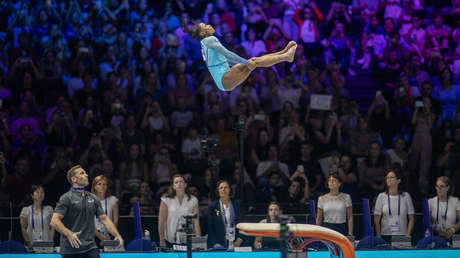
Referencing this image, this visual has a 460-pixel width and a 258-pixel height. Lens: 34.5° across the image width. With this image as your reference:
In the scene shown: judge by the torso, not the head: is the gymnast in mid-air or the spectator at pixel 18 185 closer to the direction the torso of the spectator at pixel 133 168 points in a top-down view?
the gymnast in mid-air

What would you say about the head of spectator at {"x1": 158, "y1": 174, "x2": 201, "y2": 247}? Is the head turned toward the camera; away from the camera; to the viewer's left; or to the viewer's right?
toward the camera

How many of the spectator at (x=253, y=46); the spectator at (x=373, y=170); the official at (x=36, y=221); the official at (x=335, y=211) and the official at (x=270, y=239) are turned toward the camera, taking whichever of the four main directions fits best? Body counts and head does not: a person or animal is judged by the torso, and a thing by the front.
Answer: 5

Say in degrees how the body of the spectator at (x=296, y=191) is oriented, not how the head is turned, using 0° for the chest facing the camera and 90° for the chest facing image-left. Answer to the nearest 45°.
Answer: approximately 45°

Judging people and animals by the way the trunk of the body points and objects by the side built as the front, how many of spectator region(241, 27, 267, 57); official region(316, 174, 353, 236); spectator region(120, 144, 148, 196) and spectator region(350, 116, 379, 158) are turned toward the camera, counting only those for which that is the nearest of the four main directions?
4

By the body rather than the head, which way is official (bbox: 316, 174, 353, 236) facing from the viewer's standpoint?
toward the camera

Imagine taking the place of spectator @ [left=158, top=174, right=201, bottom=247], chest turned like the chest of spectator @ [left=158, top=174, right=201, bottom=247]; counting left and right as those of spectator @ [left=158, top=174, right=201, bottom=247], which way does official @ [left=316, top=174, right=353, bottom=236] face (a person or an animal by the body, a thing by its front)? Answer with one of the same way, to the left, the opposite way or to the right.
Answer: the same way

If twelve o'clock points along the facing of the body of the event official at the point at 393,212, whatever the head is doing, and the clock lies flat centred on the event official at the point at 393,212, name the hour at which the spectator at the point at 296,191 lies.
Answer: the spectator at the point at 296,191 is roughly at 4 o'clock from the event official at the point at 393,212.

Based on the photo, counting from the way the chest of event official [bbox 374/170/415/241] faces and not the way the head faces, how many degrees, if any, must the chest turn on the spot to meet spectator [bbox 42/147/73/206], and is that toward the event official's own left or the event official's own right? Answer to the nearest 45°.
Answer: approximately 90° to the event official's own right

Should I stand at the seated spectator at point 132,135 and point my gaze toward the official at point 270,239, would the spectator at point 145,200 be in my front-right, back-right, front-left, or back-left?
front-right

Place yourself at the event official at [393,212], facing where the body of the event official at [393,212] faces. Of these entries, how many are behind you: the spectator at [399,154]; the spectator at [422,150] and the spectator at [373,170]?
3

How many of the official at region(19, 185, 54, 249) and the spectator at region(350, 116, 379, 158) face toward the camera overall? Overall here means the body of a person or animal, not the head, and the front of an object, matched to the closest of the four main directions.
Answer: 2

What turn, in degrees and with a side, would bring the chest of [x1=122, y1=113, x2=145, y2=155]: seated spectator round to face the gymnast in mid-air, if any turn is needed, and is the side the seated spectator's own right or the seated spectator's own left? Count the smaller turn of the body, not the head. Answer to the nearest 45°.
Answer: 0° — they already face them

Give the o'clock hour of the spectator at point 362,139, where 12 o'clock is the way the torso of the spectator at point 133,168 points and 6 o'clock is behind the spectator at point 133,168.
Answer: the spectator at point 362,139 is roughly at 9 o'clock from the spectator at point 133,168.

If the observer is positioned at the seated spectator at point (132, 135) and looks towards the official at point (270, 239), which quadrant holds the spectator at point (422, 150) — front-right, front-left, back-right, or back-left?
front-left

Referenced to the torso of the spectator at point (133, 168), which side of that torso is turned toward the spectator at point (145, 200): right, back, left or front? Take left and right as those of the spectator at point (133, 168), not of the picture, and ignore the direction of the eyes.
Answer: front

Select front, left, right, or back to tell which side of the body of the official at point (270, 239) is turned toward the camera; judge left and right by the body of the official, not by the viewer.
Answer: front

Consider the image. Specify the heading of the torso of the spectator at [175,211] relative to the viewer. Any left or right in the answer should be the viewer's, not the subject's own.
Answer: facing the viewer

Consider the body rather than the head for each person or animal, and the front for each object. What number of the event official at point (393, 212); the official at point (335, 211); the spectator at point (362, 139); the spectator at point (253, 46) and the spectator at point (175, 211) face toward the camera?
5

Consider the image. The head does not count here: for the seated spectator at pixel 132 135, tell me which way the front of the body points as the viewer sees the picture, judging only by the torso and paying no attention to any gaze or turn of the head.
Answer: toward the camera

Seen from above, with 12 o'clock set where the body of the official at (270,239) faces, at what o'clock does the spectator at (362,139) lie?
the spectator at (362,139) is roughly at 7 o'clock from the official at (270,239).

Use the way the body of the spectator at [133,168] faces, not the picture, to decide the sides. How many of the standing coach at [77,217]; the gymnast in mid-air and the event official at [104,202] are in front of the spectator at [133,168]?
3

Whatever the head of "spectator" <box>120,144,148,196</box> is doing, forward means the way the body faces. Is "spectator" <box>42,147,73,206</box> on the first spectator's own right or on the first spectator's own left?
on the first spectator's own right
